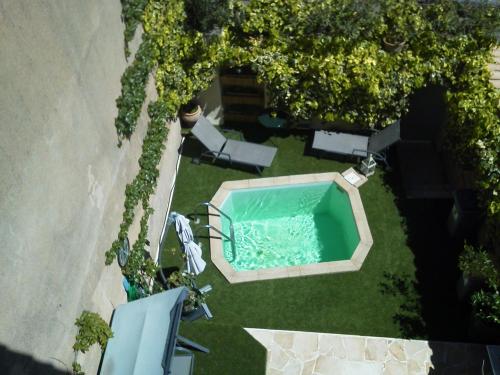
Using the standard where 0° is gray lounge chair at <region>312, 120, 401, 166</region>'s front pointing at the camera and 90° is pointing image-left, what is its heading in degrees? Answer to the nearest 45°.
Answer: approximately 90°

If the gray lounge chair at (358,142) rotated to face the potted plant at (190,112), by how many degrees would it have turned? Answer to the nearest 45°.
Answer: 0° — it already faces it

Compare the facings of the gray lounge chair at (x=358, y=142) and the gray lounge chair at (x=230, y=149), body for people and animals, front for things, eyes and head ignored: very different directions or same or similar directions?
very different directions

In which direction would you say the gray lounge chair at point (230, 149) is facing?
to the viewer's right

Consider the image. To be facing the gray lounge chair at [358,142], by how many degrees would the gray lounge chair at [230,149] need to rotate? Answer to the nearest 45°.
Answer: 0° — it already faces it

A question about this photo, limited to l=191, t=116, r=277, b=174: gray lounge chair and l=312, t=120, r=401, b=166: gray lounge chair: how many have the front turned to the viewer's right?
1

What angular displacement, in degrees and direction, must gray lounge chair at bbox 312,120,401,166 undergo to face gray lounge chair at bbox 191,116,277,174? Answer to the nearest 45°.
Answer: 0° — it already faces it
